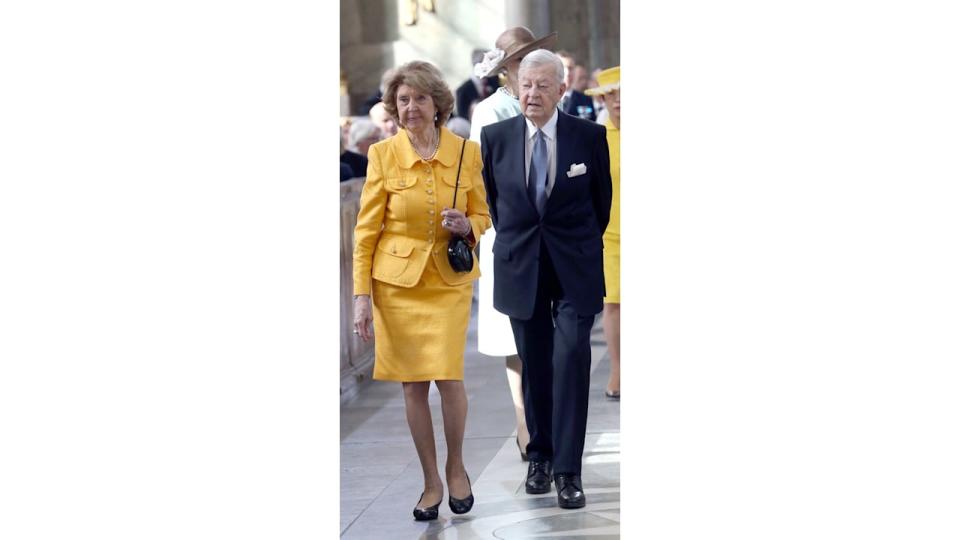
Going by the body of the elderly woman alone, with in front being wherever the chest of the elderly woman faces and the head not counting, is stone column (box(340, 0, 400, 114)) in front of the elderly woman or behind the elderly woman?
behind

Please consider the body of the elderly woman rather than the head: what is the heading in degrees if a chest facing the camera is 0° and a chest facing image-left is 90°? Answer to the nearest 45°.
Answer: approximately 0°

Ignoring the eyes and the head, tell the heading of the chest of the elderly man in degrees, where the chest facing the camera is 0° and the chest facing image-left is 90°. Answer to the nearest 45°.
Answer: approximately 0°

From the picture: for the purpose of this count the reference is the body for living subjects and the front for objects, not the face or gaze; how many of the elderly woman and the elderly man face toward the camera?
2

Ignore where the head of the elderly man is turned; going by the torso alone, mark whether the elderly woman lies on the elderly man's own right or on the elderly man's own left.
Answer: on the elderly man's own right

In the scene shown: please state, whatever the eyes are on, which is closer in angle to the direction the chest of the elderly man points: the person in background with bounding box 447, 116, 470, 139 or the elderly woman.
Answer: the elderly woman

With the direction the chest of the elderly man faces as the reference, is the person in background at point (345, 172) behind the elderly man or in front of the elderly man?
behind

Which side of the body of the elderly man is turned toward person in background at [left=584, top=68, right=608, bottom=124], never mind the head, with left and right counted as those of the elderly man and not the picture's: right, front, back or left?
back
